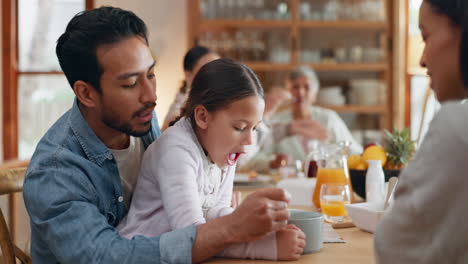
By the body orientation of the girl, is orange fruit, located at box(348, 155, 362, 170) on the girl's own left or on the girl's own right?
on the girl's own left

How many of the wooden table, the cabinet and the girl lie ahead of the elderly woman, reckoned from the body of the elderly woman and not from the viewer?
2

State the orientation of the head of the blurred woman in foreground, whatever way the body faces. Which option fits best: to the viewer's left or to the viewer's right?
to the viewer's left

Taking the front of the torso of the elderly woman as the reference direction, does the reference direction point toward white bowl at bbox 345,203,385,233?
yes

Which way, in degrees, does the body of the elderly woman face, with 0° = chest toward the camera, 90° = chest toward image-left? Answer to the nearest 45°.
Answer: approximately 0°

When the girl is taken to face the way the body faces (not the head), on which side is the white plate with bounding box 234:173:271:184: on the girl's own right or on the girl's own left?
on the girl's own left

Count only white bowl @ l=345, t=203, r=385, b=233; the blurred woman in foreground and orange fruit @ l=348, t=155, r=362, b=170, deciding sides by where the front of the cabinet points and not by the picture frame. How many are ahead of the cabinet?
3

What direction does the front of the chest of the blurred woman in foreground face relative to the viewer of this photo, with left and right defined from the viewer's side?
facing to the left of the viewer

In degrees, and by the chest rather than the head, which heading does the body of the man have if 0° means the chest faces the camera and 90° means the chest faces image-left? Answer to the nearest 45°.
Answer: approximately 315°
